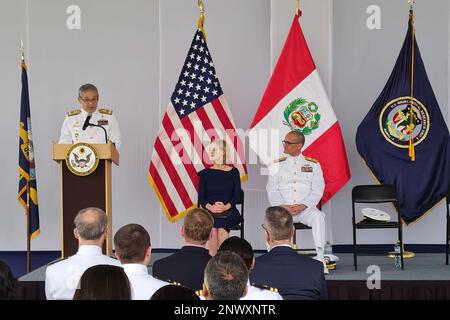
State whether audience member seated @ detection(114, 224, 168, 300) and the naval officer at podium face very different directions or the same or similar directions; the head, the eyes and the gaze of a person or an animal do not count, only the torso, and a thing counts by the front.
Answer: very different directions

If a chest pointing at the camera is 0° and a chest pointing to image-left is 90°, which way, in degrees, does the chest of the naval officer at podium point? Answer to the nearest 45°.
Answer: approximately 0°

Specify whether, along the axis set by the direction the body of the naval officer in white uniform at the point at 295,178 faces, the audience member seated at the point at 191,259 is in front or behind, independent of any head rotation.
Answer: in front

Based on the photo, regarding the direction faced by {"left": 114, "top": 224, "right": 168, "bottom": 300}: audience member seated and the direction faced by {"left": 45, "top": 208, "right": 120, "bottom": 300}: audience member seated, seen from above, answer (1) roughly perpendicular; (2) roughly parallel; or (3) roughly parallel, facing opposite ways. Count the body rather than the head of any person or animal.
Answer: roughly parallel

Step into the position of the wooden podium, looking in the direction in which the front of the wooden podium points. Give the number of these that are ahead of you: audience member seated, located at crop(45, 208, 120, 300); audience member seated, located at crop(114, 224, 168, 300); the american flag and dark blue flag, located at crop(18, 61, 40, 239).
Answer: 2

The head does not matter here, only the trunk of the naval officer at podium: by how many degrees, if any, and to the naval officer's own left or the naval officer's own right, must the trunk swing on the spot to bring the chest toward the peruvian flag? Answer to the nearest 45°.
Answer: approximately 90° to the naval officer's own left

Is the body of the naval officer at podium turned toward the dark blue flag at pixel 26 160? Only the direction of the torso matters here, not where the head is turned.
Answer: no

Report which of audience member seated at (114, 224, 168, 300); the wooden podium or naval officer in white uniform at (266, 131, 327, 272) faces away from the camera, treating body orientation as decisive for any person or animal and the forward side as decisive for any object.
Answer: the audience member seated

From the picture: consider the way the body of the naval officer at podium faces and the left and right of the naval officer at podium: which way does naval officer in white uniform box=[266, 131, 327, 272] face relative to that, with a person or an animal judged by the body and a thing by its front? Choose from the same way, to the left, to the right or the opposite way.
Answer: the same way

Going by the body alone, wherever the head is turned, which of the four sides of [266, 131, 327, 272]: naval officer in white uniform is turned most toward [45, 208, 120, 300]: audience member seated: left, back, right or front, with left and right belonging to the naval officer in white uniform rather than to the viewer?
front

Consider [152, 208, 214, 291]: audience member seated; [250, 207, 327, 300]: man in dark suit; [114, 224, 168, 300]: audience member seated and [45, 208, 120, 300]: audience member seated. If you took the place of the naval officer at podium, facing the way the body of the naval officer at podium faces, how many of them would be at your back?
0

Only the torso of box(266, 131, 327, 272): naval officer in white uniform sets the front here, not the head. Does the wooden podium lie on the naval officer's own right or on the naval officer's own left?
on the naval officer's own right

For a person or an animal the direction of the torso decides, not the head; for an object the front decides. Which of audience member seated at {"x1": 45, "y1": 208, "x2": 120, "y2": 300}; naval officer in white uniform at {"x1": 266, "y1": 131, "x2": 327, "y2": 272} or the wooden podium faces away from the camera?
the audience member seated

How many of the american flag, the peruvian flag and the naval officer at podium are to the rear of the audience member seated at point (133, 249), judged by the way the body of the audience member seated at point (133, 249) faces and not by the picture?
0

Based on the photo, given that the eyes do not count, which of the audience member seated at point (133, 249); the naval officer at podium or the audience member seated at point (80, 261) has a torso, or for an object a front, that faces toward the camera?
the naval officer at podium

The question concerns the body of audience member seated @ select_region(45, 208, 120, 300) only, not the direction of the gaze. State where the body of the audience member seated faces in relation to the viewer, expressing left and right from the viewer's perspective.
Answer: facing away from the viewer

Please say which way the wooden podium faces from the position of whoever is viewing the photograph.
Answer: facing the viewer

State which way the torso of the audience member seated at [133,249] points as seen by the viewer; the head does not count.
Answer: away from the camera

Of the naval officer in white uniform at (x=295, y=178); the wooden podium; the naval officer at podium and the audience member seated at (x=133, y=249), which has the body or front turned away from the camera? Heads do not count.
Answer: the audience member seated

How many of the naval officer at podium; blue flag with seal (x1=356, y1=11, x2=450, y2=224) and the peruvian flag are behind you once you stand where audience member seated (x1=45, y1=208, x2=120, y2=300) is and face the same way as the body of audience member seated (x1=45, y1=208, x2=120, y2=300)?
0

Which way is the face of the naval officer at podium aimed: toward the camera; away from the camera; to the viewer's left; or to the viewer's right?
toward the camera

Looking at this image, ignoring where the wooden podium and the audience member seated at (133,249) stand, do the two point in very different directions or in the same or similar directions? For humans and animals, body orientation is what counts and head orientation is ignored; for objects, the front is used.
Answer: very different directions
